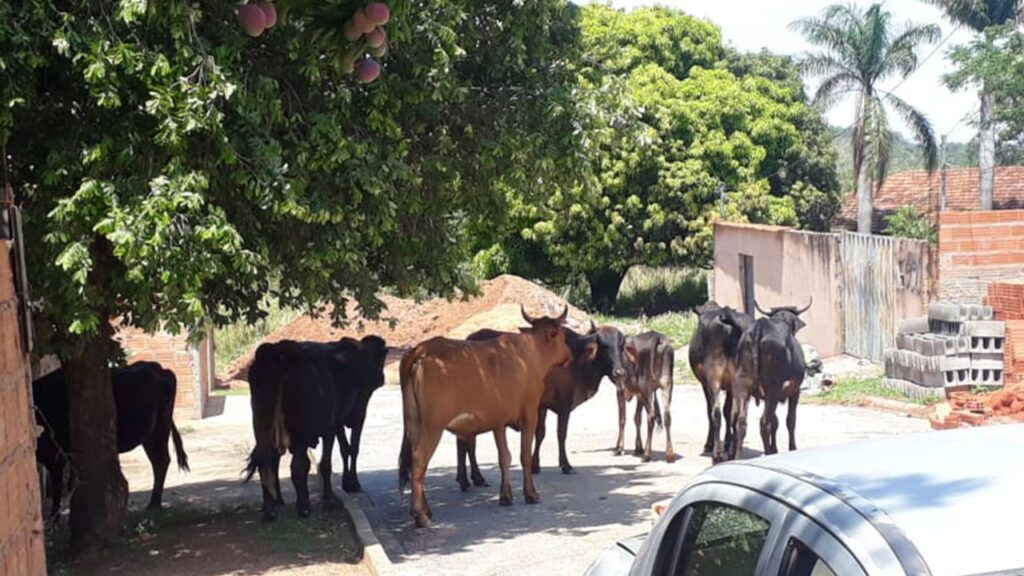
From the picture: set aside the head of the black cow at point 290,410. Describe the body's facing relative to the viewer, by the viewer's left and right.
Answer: facing away from the viewer and to the right of the viewer

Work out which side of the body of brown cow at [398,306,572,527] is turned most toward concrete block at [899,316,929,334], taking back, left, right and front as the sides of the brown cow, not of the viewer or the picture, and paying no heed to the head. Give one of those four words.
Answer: front

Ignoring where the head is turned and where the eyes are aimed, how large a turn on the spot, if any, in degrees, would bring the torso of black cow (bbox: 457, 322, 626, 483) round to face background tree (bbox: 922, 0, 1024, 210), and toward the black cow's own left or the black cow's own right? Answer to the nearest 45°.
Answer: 0° — it already faces it

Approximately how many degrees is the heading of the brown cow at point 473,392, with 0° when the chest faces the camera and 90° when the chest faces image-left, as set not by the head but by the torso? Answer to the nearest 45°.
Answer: approximately 225°

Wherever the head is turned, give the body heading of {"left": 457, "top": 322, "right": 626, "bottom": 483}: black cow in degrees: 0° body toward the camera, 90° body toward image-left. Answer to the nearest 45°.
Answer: approximately 225°

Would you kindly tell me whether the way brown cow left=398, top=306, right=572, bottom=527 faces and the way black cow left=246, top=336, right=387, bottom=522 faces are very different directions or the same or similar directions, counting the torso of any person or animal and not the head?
same or similar directions

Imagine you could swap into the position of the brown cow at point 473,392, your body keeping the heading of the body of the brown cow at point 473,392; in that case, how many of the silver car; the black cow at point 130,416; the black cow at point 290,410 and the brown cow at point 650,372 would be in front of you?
1

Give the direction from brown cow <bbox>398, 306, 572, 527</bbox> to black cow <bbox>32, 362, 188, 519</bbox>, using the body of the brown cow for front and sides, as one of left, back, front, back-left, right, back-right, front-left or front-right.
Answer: back-left

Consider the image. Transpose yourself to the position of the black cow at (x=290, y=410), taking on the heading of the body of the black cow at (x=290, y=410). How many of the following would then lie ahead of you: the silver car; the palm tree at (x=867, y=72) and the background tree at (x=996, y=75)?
2

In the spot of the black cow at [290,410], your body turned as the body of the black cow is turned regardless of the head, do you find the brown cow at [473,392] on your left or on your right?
on your right

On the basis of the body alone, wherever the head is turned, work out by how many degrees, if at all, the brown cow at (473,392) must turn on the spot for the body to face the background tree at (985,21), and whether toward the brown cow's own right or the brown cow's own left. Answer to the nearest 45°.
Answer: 0° — it already faces it

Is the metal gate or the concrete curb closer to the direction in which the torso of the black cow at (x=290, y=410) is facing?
the metal gate
